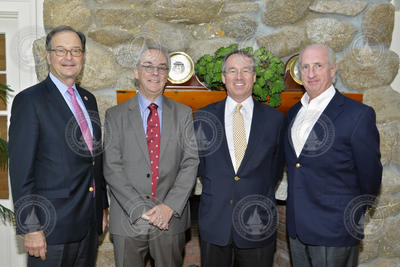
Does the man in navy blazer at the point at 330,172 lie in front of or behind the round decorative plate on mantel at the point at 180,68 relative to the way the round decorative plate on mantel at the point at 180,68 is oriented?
in front

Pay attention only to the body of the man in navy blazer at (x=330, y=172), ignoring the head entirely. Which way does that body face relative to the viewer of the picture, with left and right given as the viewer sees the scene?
facing the viewer and to the left of the viewer

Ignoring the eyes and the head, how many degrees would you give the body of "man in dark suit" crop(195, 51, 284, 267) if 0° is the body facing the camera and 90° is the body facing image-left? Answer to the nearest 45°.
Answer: approximately 0°

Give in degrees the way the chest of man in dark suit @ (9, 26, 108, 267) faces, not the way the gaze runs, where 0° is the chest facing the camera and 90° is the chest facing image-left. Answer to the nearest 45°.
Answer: approximately 315°

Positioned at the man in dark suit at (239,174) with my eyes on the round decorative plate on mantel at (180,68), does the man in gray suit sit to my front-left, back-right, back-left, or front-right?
front-left

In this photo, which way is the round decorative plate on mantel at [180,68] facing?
toward the camera

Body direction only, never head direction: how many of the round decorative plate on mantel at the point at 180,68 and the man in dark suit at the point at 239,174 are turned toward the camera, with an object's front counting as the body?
2

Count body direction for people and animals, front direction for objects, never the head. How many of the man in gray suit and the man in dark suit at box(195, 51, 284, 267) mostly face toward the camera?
2

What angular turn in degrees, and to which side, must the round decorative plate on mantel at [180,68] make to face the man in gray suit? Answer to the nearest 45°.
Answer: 0° — it already faces them

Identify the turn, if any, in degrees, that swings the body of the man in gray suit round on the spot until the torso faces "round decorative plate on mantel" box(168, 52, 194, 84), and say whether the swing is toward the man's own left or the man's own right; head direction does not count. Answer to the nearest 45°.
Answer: approximately 180°

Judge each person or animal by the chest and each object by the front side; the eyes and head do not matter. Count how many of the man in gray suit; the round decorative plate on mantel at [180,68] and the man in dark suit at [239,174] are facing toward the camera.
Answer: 3
